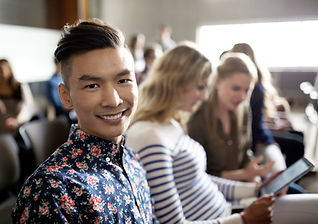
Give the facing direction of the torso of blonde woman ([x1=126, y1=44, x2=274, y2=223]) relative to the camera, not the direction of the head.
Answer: to the viewer's right

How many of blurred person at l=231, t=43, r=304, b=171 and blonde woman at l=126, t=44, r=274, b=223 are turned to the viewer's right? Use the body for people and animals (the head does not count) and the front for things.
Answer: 2

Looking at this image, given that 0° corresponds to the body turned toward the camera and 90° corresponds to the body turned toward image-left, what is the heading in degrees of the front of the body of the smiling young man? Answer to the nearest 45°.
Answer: approximately 315°

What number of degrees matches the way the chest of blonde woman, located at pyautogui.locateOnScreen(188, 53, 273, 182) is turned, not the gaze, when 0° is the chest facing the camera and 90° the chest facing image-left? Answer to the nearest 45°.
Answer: approximately 315°

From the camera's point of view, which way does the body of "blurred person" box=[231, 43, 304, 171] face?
to the viewer's right

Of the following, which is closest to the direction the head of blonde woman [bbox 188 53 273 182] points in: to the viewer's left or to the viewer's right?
to the viewer's right

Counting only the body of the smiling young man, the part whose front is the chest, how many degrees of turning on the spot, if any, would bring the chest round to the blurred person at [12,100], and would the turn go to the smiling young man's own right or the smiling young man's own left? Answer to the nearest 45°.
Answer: approximately 135° to the smiling young man's own left

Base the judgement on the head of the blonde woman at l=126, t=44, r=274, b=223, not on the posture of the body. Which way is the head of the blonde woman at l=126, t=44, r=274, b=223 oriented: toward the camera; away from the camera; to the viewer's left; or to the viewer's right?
to the viewer's right

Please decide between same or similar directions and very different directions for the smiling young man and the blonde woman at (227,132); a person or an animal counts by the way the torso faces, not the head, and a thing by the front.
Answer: same or similar directions
